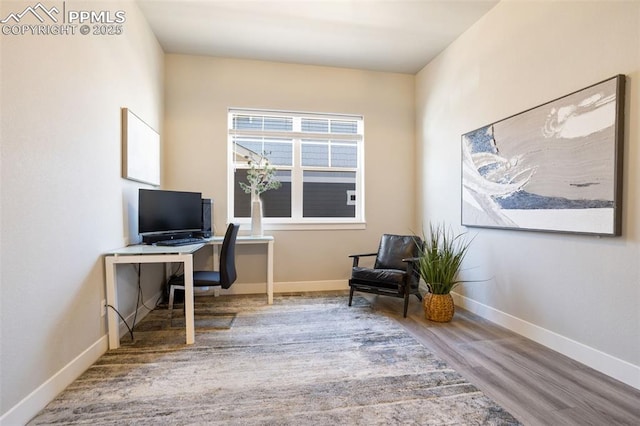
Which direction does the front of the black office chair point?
to the viewer's left

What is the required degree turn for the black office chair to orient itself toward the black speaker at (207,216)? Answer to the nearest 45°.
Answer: approximately 90° to its right

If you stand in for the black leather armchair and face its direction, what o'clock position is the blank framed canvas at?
The blank framed canvas is roughly at 1 o'clock from the black leather armchair.

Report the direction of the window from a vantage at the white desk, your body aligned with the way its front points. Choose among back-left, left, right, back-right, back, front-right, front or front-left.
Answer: left

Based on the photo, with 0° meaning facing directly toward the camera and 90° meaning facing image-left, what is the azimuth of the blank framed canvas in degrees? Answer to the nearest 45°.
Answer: approximately 315°

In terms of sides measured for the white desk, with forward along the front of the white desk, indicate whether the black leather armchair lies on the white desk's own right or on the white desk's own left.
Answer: on the white desk's own left

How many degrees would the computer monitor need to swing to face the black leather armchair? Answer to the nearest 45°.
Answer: approximately 45° to its left

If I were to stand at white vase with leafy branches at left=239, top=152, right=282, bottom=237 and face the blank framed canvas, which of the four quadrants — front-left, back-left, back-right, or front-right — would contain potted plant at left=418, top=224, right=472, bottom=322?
back-left

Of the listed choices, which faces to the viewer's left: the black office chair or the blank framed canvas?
the black office chair
